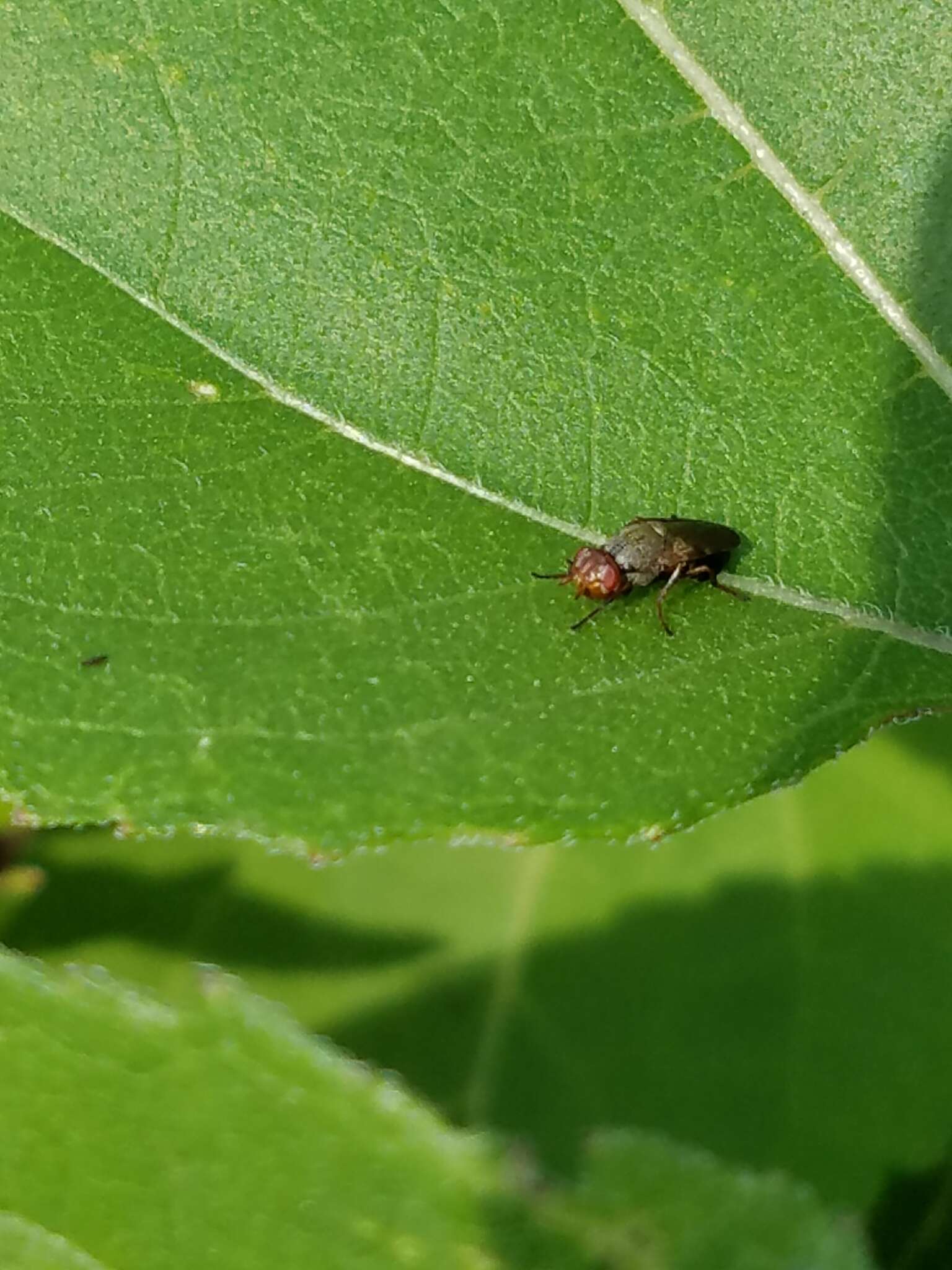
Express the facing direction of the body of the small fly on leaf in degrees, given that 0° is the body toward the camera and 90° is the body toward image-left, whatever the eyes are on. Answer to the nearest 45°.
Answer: approximately 45°
